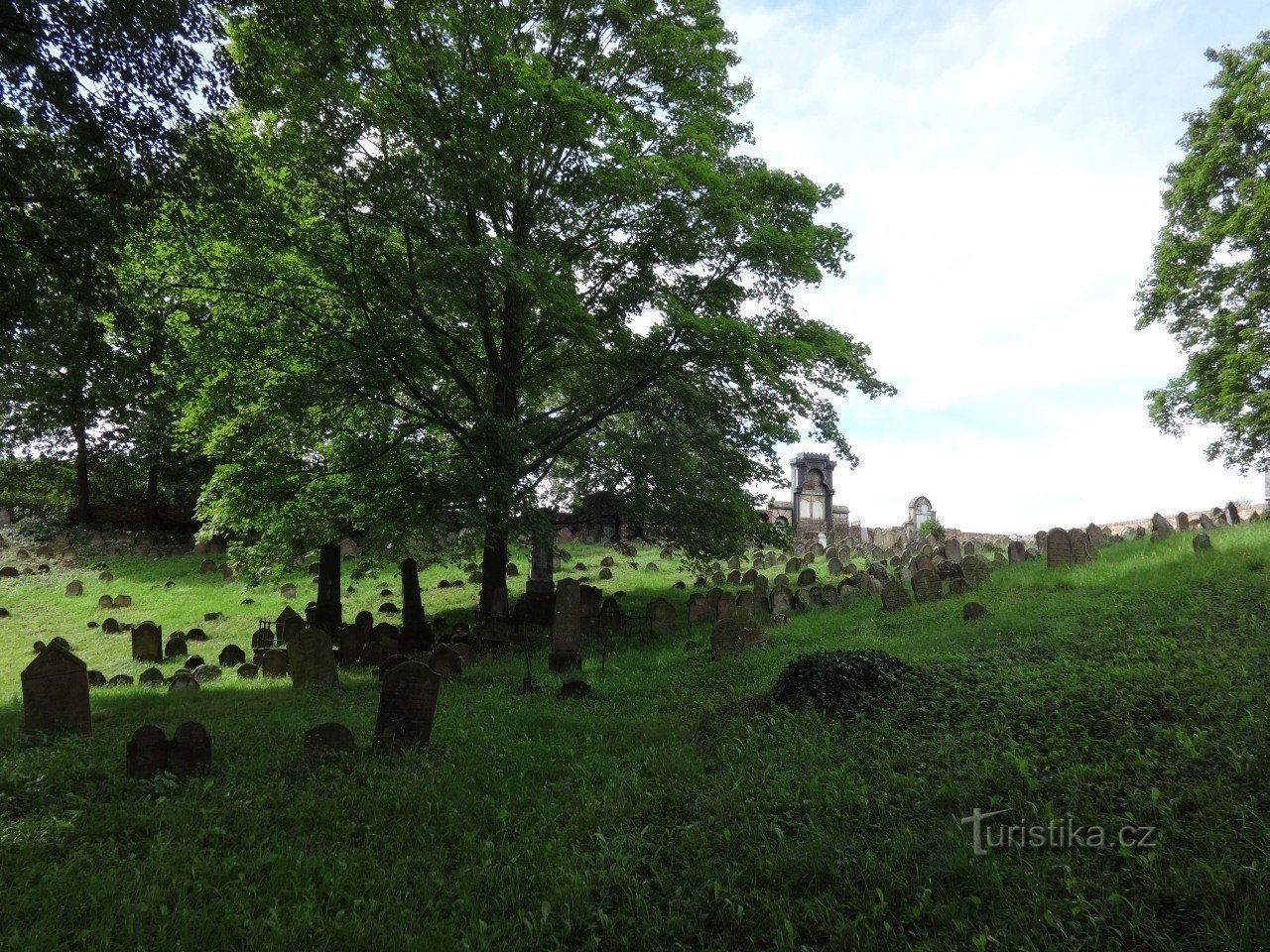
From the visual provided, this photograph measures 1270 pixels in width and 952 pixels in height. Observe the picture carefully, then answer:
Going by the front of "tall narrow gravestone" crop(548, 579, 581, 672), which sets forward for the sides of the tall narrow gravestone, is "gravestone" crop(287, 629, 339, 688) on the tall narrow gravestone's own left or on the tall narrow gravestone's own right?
on the tall narrow gravestone's own right

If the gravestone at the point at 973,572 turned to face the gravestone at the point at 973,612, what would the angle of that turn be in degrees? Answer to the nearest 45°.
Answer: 0° — it already faces it

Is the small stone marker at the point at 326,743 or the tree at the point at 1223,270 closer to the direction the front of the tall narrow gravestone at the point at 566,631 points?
the small stone marker

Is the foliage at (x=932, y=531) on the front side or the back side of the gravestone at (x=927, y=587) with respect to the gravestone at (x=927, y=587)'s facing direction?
on the back side

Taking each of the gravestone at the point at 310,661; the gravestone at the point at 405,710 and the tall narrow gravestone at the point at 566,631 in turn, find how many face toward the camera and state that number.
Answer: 3

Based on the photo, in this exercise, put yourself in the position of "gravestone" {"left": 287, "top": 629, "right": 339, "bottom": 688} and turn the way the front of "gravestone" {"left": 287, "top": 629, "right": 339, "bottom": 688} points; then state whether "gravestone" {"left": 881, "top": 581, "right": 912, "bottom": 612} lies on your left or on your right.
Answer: on your left

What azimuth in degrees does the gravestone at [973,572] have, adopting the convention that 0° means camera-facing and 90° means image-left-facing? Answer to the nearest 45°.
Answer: approximately 0°

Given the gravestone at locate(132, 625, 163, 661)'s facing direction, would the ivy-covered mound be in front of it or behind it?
in front
